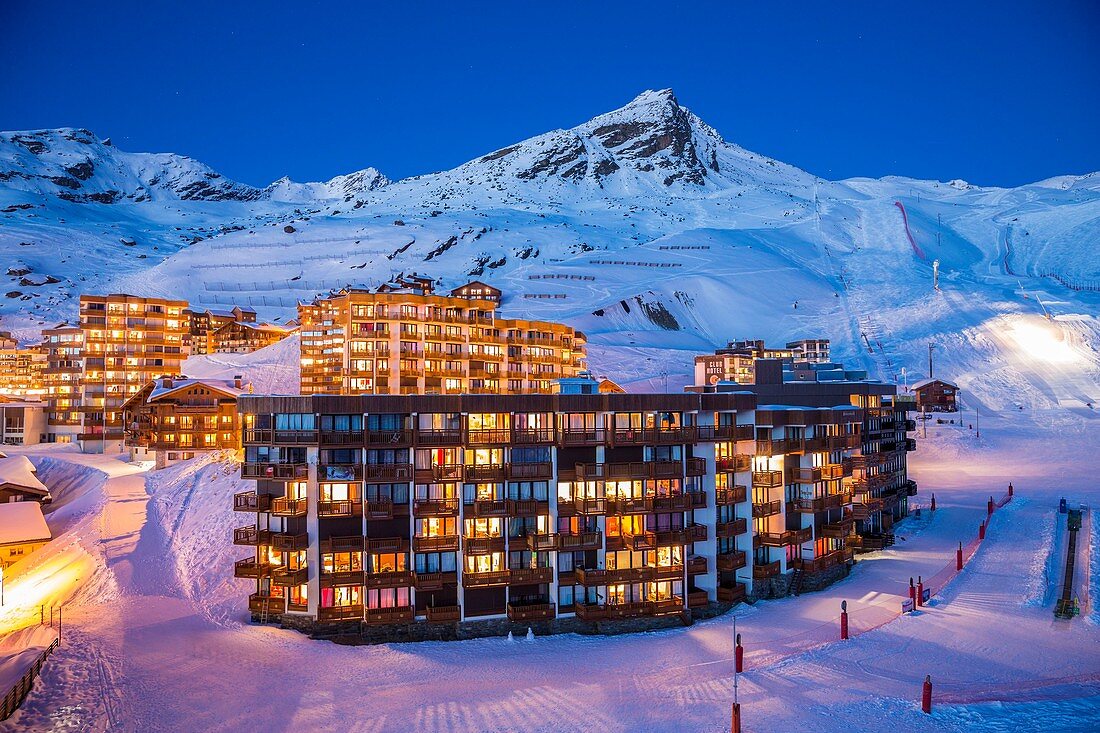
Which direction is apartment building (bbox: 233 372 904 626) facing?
toward the camera
